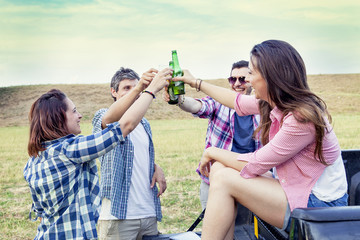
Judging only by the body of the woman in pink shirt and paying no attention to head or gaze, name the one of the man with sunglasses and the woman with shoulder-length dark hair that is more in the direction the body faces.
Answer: the woman with shoulder-length dark hair

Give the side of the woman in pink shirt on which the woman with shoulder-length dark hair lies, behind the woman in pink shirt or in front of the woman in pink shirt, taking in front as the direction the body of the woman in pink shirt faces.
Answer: in front

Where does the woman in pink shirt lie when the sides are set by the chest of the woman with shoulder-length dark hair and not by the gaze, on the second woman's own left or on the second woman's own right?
on the second woman's own right

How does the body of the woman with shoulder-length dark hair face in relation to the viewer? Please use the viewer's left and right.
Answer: facing away from the viewer and to the right of the viewer

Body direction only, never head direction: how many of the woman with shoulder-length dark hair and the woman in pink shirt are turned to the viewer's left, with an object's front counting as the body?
1

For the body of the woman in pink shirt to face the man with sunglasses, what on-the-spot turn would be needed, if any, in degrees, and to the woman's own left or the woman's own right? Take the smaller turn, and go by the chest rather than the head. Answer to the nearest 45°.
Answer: approximately 90° to the woman's own right

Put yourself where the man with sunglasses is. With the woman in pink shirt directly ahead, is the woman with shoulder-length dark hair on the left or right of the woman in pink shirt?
right

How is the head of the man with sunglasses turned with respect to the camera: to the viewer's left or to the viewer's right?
to the viewer's left

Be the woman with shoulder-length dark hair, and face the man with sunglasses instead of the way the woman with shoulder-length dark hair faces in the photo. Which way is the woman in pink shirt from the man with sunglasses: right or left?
right

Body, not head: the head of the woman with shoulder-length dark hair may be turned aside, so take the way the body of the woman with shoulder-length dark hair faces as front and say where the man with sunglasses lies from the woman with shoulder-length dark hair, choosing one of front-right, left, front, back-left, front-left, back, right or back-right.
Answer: front

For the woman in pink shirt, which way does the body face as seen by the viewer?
to the viewer's left
